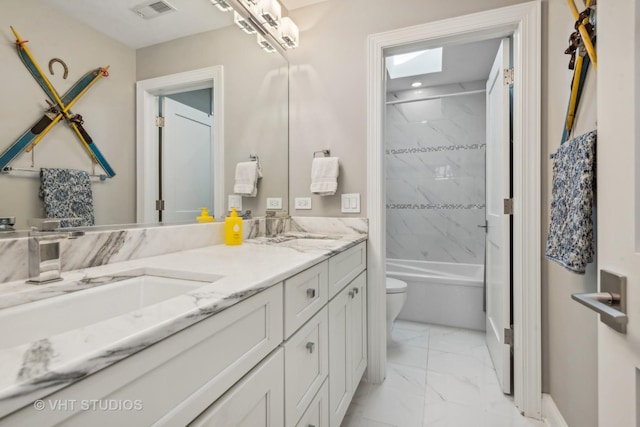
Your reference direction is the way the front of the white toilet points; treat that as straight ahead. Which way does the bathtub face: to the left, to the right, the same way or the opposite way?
to the right

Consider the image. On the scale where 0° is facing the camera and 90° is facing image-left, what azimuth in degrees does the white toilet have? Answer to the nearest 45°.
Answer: approximately 270°

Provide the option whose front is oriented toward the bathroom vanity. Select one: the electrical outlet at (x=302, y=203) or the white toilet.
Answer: the electrical outlet
